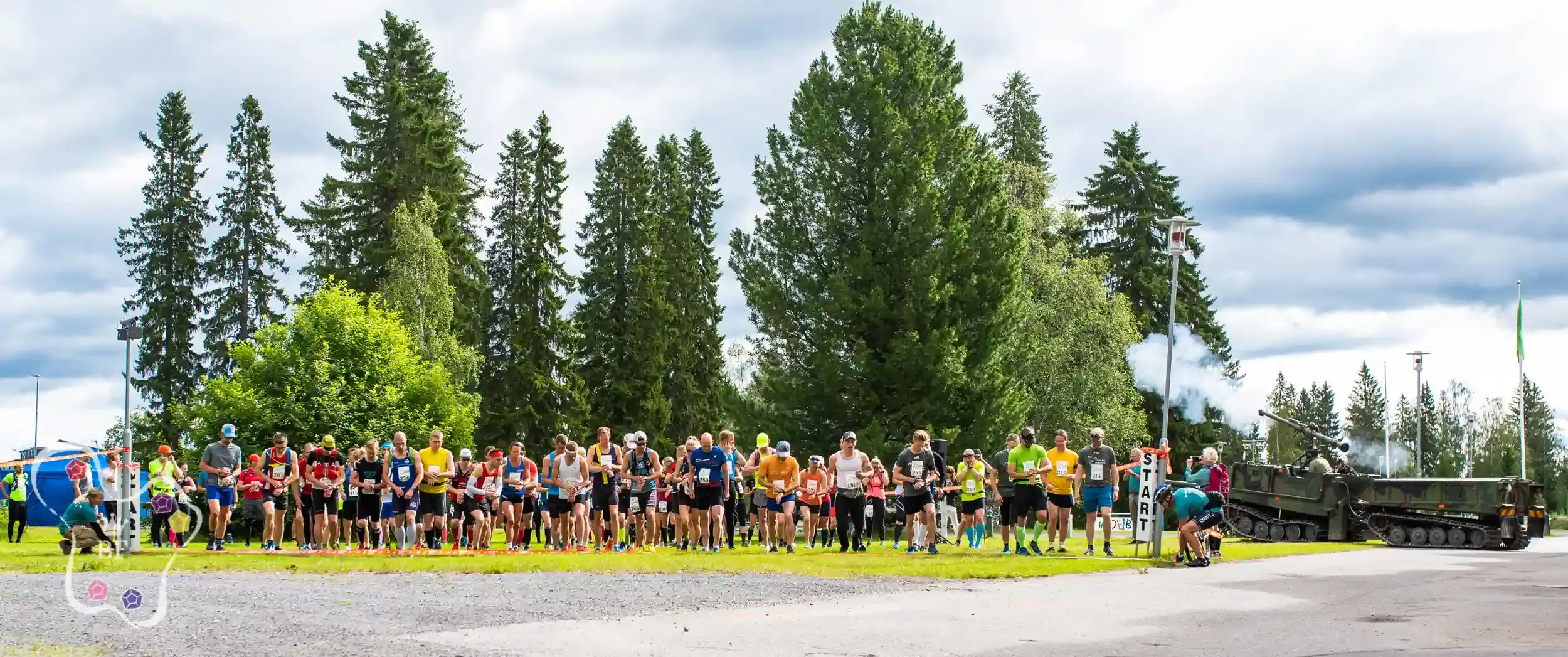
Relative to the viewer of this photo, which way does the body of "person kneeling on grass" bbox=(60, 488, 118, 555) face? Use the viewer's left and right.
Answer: facing to the right of the viewer

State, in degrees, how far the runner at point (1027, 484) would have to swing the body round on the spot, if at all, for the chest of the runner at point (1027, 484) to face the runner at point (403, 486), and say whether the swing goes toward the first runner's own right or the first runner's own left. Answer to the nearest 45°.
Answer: approximately 90° to the first runner's own right

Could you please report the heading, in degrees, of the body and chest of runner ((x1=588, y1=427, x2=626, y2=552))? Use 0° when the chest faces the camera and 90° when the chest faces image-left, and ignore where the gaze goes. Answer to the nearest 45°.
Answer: approximately 0°

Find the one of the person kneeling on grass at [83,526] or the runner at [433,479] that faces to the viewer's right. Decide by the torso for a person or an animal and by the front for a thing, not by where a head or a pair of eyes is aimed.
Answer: the person kneeling on grass

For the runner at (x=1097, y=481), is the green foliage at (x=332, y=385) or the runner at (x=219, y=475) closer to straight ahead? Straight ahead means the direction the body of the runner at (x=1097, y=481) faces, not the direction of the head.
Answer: the runner

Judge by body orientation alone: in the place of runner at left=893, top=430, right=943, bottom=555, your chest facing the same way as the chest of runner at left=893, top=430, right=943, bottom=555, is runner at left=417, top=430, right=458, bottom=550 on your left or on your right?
on your right

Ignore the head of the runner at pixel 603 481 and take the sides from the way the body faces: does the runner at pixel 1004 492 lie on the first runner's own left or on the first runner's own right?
on the first runner's own left

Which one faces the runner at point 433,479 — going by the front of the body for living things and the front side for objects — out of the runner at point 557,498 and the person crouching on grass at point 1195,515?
the person crouching on grass
